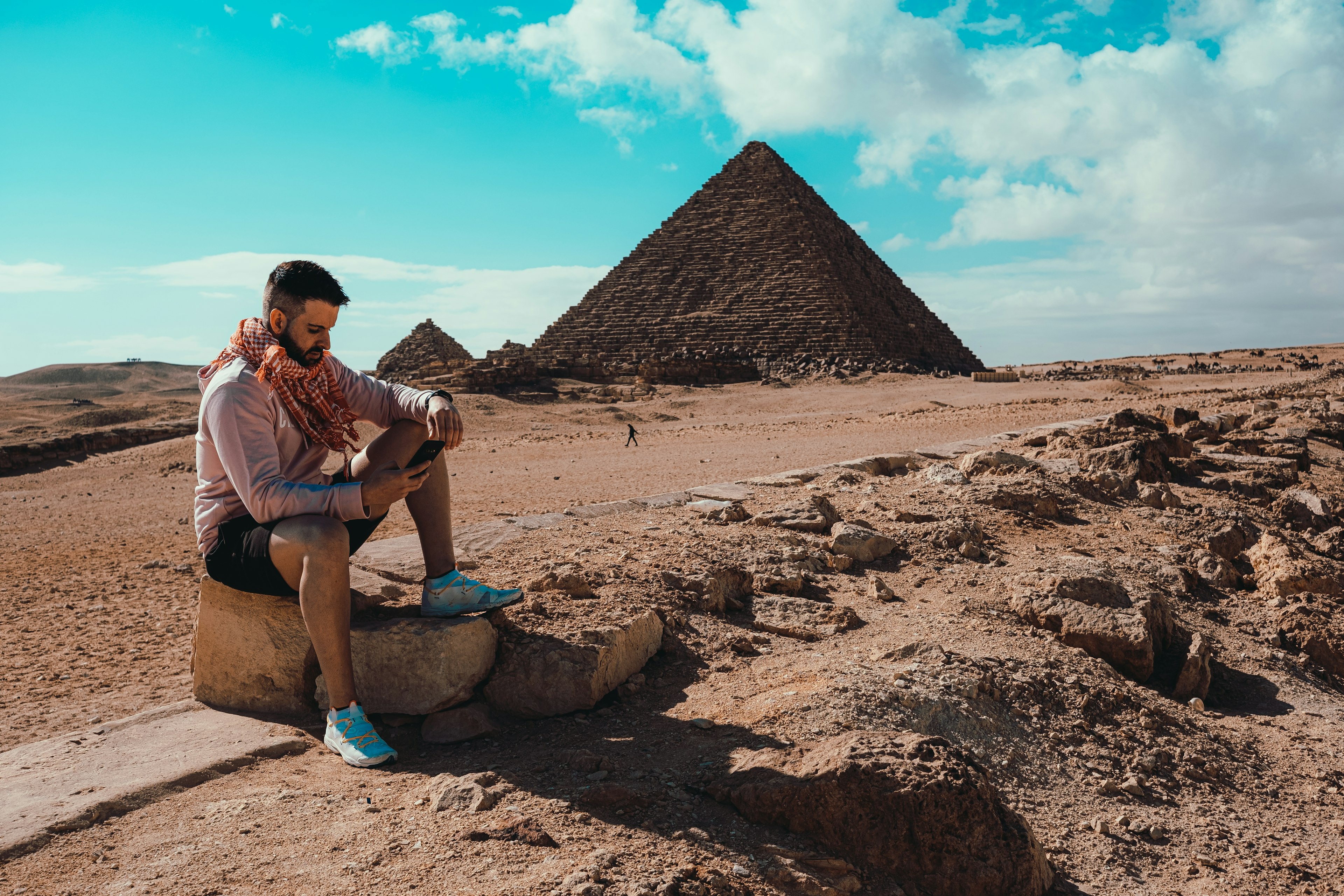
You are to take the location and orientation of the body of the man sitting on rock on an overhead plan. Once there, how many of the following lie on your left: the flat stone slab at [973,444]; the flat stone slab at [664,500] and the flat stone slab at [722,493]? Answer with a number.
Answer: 3

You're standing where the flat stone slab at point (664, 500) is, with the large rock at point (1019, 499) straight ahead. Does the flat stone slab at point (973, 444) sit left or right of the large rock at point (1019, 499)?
left

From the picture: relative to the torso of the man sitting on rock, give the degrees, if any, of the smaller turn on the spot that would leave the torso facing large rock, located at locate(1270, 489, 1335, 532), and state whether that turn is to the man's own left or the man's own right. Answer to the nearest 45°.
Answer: approximately 45° to the man's own left

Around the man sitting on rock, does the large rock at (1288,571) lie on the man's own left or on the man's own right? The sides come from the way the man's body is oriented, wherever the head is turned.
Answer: on the man's own left

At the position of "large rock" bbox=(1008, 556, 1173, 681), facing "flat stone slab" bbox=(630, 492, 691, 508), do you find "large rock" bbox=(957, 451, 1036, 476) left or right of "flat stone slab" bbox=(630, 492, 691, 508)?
right

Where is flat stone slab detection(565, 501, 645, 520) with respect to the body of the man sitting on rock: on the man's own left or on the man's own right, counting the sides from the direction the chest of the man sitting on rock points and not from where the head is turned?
on the man's own left

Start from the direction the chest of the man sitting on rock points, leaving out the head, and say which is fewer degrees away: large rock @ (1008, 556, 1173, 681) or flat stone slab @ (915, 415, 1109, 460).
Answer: the large rock

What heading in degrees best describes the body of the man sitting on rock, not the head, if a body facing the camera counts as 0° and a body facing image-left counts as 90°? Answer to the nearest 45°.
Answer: approximately 315°

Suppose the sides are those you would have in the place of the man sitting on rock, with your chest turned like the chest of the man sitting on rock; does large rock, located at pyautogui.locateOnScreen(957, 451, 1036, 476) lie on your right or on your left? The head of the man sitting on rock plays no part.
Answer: on your left
